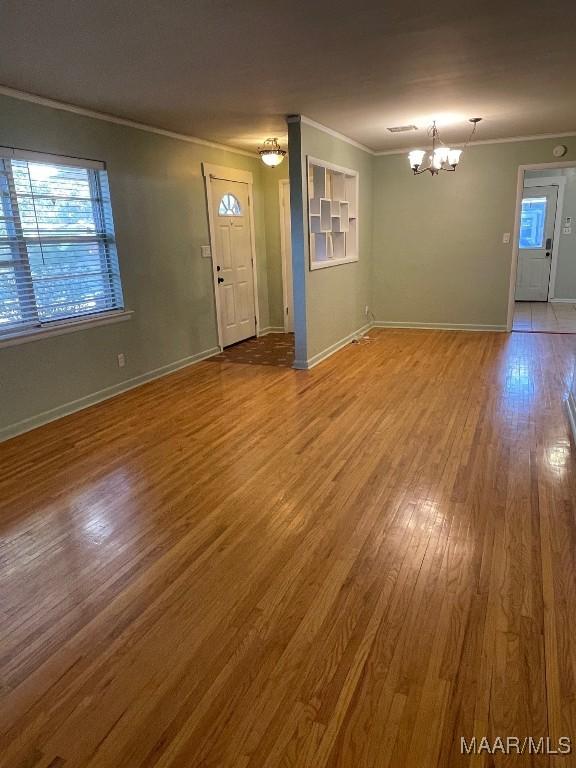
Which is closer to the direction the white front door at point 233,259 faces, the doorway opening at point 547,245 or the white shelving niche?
the white shelving niche

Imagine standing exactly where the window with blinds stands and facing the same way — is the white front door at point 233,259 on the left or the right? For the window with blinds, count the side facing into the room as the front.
on its left

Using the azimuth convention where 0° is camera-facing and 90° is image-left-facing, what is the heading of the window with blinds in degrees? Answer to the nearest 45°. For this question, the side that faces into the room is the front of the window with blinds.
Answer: approximately 315°

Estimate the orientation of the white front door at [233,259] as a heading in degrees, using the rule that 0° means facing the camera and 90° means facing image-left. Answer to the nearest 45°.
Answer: approximately 315°

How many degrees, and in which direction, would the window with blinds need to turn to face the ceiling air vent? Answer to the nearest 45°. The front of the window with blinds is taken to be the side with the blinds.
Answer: approximately 45° to its left

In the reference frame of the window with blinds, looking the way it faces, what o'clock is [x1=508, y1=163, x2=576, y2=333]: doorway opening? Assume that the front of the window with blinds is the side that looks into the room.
The doorway opening is roughly at 10 o'clock from the window with blinds.

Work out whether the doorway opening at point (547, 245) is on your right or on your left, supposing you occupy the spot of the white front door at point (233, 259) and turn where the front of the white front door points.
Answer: on your left

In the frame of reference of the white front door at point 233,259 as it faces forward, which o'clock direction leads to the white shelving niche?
The white shelving niche is roughly at 11 o'clock from the white front door.

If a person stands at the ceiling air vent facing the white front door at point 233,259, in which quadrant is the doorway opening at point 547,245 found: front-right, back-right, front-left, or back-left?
back-right

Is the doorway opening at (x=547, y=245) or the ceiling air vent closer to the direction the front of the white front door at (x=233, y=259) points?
the ceiling air vent

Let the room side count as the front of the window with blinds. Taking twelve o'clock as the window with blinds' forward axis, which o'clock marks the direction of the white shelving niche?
The white shelving niche is roughly at 10 o'clock from the window with blinds.
